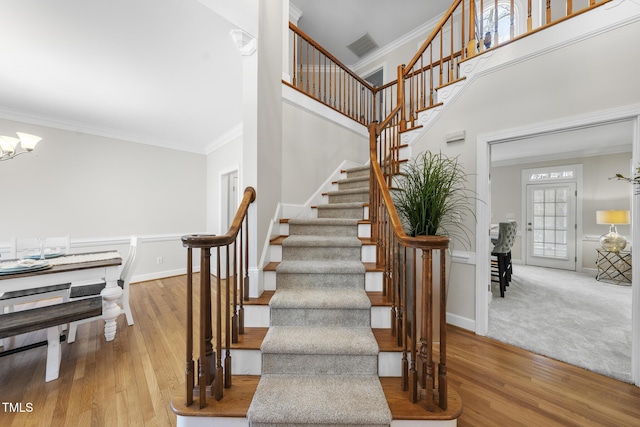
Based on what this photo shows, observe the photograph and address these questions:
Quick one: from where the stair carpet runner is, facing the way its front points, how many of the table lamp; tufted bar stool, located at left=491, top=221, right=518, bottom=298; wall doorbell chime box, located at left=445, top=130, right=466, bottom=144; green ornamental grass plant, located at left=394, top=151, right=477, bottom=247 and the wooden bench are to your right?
1

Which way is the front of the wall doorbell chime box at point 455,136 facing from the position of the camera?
facing the viewer and to the left of the viewer

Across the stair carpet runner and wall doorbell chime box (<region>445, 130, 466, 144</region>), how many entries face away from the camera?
0

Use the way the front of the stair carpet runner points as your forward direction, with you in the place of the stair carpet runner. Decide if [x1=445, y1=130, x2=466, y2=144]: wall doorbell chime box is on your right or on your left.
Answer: on your left

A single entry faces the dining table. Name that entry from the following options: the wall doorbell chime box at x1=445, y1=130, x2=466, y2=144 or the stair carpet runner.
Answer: the wall doorbell chime box

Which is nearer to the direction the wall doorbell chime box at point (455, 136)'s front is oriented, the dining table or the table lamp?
the dining table

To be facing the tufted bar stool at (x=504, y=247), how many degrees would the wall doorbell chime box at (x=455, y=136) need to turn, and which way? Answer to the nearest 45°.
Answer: approximately 135° to its right

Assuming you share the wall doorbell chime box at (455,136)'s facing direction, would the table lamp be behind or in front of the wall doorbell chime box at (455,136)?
behind

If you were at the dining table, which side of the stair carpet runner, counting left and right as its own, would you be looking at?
right

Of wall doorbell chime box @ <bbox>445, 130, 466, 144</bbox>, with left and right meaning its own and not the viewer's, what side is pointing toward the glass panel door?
back
